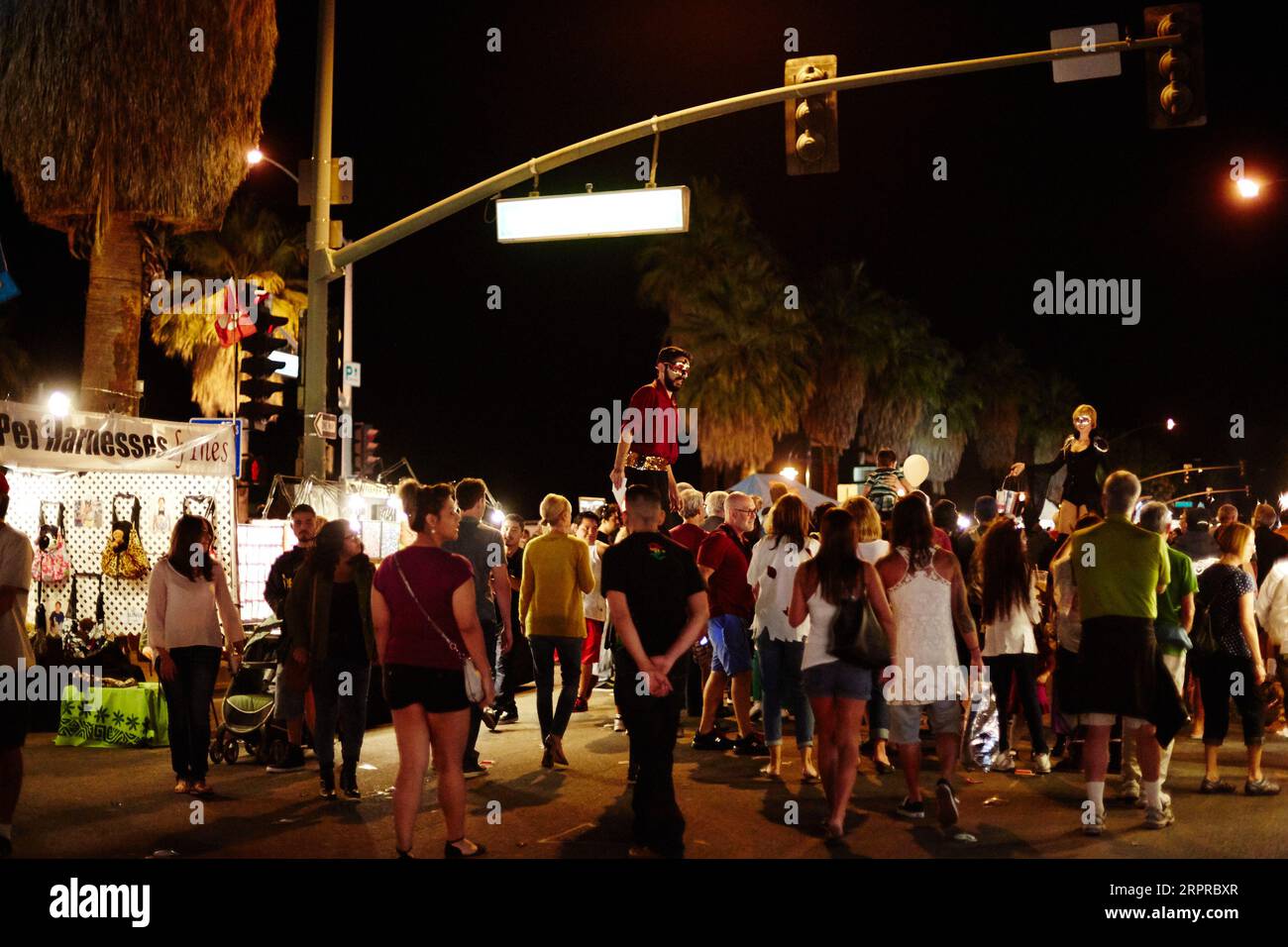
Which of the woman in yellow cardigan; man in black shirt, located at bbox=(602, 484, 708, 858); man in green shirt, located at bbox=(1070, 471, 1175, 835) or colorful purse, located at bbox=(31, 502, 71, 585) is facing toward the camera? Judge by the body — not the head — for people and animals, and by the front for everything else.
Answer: the colorful purse

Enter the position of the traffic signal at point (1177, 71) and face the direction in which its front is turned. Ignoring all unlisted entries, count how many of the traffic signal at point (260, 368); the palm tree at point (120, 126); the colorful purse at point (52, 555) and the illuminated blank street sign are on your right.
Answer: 4

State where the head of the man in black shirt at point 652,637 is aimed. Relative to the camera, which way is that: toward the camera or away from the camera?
away from the camera

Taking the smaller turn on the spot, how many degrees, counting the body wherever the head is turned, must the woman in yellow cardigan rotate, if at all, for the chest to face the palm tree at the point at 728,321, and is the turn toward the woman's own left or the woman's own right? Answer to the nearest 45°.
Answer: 0° — they already face it

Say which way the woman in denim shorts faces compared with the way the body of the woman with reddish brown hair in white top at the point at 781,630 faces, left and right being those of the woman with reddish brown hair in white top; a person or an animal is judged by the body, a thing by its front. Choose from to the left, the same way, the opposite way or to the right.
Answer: the same way

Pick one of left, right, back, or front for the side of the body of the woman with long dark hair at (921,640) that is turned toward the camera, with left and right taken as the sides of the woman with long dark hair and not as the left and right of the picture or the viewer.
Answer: back

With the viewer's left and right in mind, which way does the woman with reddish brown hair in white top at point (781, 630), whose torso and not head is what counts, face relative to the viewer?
facing away from the viewer

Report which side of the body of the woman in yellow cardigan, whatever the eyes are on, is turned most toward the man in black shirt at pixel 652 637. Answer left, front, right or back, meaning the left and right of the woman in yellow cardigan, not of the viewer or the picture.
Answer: back

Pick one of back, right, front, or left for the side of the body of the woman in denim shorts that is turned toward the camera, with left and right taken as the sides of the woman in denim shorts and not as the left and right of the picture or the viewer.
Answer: back

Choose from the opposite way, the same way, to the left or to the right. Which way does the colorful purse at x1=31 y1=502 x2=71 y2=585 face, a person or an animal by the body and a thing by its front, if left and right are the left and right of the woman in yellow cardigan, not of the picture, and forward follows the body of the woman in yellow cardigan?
the opposite way

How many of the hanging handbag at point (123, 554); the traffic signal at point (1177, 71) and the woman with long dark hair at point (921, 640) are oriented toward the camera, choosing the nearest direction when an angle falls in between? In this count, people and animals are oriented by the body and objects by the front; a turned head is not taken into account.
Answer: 2

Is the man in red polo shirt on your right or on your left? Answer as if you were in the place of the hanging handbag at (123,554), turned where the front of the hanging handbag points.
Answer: on your left

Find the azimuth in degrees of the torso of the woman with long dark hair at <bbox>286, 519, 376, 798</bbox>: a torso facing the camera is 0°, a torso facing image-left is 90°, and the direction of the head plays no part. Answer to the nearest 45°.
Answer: approximately 315°

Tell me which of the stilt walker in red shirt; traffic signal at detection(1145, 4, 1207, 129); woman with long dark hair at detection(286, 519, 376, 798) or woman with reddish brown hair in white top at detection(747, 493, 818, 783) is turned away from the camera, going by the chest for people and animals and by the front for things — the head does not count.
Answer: woman with reddish brown hair in white top at detection(747, 493, 818, 783)

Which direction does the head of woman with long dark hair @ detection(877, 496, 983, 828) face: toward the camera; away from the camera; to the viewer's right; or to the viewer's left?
away from the camera

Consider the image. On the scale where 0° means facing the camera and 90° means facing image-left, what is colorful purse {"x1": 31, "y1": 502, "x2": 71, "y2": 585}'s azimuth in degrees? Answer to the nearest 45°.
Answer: approximately 0°

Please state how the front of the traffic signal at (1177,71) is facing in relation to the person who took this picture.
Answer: facing the viewer

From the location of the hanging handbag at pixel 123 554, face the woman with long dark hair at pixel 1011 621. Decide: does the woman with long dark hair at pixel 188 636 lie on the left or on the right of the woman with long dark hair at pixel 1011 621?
right
